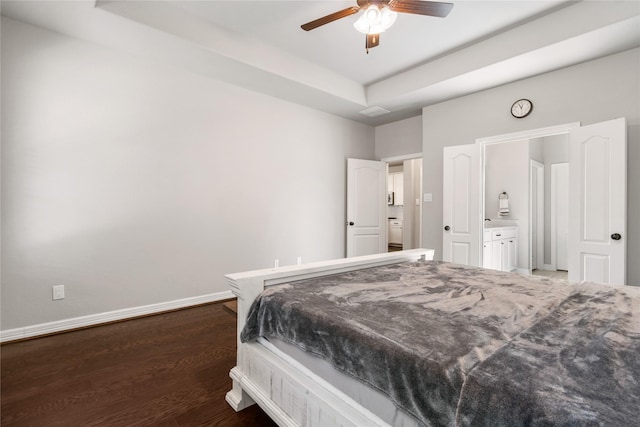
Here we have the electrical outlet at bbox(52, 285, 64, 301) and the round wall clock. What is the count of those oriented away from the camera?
0

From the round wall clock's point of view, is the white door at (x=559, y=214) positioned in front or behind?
behind

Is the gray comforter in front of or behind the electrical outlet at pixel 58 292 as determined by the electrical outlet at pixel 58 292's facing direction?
in front

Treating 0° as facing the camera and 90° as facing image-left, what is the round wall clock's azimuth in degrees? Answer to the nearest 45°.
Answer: approximately 45°

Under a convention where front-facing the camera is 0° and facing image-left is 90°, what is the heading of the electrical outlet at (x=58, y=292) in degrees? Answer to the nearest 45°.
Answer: approximately 315°

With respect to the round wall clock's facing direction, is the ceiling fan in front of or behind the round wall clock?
in front

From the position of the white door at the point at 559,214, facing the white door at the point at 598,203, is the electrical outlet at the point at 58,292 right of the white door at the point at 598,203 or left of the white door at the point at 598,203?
right
